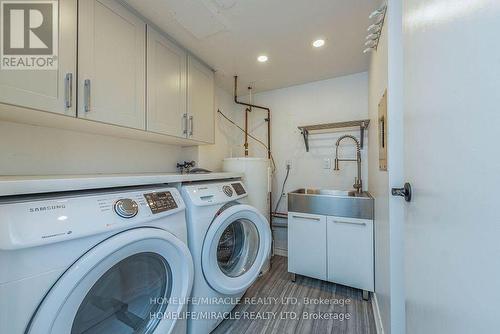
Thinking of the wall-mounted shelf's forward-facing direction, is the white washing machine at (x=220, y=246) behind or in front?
in front

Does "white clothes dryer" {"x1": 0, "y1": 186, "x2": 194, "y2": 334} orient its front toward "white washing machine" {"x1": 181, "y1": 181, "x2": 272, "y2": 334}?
no

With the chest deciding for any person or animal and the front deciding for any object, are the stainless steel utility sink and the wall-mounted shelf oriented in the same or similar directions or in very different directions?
same or similar directions

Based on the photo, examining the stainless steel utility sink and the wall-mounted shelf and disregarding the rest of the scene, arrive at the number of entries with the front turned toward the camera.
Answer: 2

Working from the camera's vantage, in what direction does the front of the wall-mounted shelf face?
facing the viewer

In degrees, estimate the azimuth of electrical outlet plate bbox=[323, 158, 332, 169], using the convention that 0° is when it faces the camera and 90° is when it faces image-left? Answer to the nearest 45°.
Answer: approximately 0°

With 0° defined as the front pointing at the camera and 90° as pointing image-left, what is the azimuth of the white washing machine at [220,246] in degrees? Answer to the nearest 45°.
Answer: approximately 315°

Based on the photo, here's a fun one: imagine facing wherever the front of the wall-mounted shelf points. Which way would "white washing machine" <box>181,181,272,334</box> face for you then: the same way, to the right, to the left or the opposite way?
to the left

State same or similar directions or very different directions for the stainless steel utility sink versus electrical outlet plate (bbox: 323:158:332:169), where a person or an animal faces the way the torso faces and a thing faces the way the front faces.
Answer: same or similar directions

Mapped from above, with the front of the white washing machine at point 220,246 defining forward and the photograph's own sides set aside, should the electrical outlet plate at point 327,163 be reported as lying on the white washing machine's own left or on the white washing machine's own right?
on the white washing machine's own left

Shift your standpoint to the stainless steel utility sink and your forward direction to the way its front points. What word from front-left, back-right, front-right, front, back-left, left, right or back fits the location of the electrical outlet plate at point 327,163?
back

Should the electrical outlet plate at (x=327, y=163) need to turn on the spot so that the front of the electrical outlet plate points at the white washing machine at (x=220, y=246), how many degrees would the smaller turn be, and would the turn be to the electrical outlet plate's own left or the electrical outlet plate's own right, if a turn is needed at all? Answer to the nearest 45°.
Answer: approximately 45° to the electrical outlet plate's own right

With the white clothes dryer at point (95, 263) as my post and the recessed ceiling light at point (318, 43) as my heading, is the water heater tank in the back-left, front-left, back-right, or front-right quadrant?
front-left

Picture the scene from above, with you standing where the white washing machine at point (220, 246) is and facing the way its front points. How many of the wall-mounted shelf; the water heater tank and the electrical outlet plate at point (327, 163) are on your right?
0

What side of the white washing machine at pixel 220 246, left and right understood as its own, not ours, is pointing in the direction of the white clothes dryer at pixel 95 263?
right

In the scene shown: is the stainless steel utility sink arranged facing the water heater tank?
no
